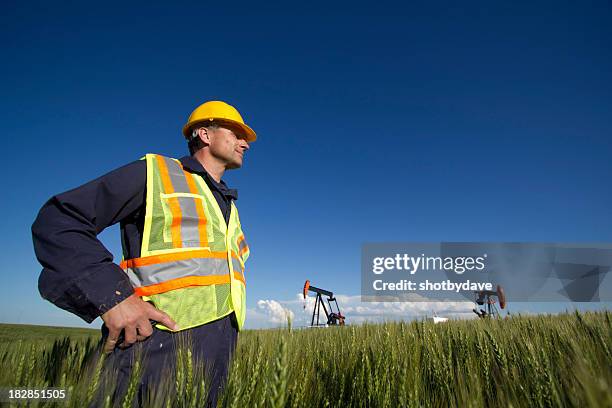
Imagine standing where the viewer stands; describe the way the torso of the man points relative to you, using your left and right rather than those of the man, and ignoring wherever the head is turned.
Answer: facing the viewer and to the right of the viewer

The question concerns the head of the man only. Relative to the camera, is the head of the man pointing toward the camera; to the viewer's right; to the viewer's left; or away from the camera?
to the viewer's right
